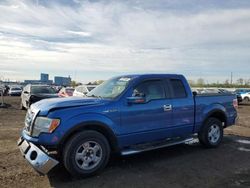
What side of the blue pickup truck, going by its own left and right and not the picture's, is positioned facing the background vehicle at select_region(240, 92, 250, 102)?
back

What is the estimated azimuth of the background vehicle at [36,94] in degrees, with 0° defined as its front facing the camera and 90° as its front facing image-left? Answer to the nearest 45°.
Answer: approximately 315°

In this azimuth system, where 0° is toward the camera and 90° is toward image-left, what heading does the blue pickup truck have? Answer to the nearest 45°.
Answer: approximately 45°

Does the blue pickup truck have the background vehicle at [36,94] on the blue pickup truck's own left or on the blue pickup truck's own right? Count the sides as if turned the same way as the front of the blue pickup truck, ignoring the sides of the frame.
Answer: on the blue pickup truck's own right

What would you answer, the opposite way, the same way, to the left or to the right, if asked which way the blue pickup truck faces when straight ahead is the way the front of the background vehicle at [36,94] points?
to the right

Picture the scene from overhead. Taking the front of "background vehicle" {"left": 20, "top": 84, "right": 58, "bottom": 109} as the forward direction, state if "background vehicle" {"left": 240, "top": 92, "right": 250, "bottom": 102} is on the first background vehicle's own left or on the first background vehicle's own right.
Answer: on the first background vehicle's own left

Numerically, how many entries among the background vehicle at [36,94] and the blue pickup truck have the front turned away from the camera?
0
